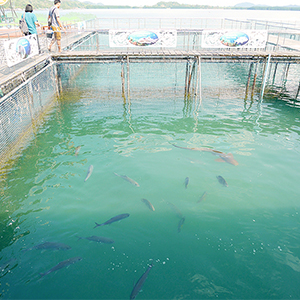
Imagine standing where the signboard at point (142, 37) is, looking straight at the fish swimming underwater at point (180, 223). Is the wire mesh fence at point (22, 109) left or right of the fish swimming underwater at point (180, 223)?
right

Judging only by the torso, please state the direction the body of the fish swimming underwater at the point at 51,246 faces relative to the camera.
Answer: to the viewer's right

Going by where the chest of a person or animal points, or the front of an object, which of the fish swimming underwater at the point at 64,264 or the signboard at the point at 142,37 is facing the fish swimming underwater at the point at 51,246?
the signboard

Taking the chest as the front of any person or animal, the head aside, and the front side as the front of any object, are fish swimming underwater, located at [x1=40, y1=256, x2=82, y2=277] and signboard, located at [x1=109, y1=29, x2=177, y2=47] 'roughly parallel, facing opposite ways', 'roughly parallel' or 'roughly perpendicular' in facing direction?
roughly perpendicular

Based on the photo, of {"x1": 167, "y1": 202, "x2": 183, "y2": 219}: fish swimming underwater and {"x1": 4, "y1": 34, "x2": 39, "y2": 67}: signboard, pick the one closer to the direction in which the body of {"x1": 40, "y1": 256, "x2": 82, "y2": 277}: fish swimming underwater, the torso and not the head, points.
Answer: the fish swimming underwater

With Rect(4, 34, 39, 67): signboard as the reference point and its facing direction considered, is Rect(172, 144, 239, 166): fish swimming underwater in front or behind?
in front

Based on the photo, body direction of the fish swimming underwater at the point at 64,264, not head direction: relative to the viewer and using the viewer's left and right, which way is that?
facing to the right of the viewer

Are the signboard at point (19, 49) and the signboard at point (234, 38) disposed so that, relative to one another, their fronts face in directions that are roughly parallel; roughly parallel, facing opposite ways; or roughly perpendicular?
roughly perpendicular

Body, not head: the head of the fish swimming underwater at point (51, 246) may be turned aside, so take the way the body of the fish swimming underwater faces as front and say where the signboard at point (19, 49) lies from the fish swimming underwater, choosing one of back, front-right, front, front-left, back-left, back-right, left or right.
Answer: left

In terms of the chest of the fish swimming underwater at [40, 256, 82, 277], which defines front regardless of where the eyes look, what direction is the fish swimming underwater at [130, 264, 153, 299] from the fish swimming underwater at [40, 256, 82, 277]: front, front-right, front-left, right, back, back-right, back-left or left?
front-right

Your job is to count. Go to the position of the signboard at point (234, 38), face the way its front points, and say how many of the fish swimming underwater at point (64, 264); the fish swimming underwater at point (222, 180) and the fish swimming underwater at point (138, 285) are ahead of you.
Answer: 3

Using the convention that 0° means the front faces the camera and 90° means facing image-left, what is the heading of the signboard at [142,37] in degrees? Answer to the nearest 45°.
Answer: approximately 0°

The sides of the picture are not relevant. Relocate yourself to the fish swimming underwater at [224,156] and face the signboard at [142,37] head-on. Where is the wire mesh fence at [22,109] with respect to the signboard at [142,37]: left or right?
left
